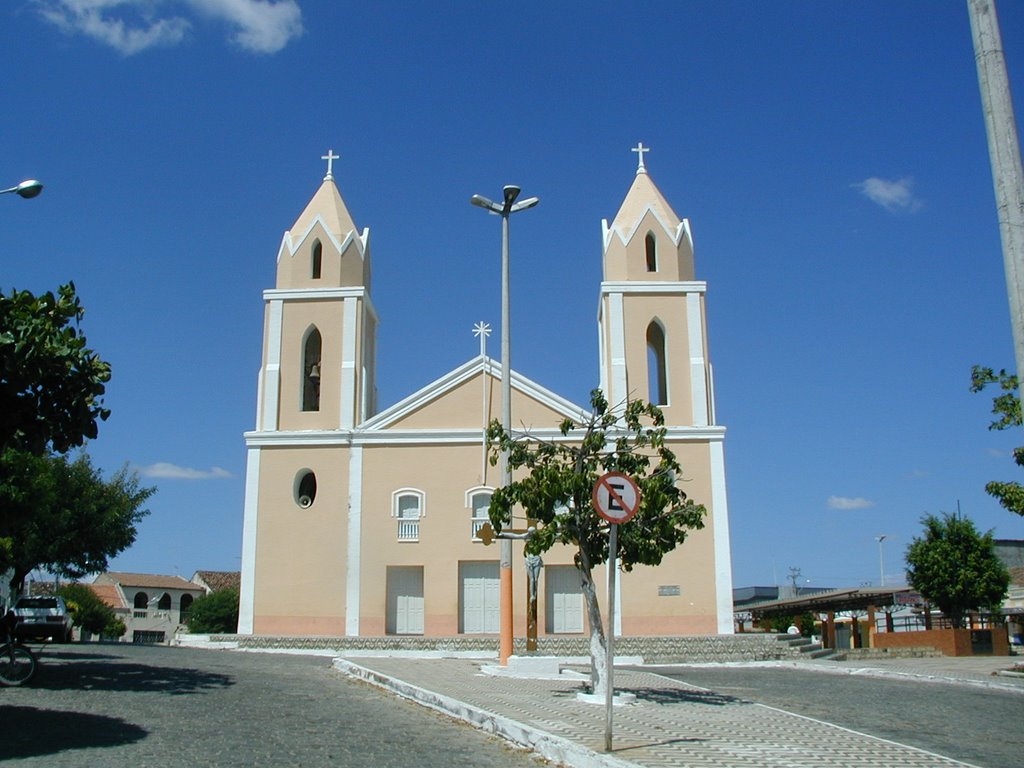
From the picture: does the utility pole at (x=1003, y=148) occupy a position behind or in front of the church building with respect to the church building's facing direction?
in front

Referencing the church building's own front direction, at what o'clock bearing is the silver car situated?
The silver car is roughly at 3 o'clock from the church building.

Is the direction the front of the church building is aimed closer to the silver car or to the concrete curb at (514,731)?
the concrete curb

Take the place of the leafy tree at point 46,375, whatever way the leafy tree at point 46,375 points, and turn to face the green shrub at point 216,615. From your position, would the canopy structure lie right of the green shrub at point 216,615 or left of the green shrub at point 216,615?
right

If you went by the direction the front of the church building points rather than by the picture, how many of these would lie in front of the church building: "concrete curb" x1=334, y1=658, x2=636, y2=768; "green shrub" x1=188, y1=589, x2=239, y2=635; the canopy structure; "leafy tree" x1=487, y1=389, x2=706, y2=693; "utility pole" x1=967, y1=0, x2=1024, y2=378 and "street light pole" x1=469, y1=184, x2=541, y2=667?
4

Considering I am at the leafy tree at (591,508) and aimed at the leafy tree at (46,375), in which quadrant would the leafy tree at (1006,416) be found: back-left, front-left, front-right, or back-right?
back-right

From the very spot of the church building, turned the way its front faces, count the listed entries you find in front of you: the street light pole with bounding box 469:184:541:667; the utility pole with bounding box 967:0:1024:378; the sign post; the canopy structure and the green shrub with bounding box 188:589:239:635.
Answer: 3

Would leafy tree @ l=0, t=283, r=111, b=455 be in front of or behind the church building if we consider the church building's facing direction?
in front

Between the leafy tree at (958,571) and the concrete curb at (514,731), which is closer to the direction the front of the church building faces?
the concrete curb

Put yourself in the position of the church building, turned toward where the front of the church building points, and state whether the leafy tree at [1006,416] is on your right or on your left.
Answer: on your left

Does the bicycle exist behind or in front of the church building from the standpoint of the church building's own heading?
in front

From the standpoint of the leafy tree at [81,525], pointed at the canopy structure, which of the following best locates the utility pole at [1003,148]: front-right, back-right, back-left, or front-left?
front-right

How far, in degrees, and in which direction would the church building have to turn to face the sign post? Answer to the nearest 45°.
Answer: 0° — it already faces it

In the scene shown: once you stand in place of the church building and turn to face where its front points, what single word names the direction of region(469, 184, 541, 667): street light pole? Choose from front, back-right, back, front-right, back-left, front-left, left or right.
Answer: front

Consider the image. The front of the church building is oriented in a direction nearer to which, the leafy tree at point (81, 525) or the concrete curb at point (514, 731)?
the concrete curb

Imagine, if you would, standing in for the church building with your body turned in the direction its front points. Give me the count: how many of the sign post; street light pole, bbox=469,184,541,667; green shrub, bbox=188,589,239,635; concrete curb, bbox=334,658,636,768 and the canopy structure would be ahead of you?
3

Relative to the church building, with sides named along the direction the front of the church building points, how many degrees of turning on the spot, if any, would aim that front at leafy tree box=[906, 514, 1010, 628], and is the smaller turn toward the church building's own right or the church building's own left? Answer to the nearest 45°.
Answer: approximately 90° to the church building's own left

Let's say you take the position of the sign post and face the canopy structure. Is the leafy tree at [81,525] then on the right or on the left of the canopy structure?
left

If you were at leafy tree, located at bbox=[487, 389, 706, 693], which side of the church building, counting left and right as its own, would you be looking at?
front

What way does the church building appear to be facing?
toward the camera

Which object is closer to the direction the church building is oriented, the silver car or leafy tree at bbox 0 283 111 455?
the leafy tree
